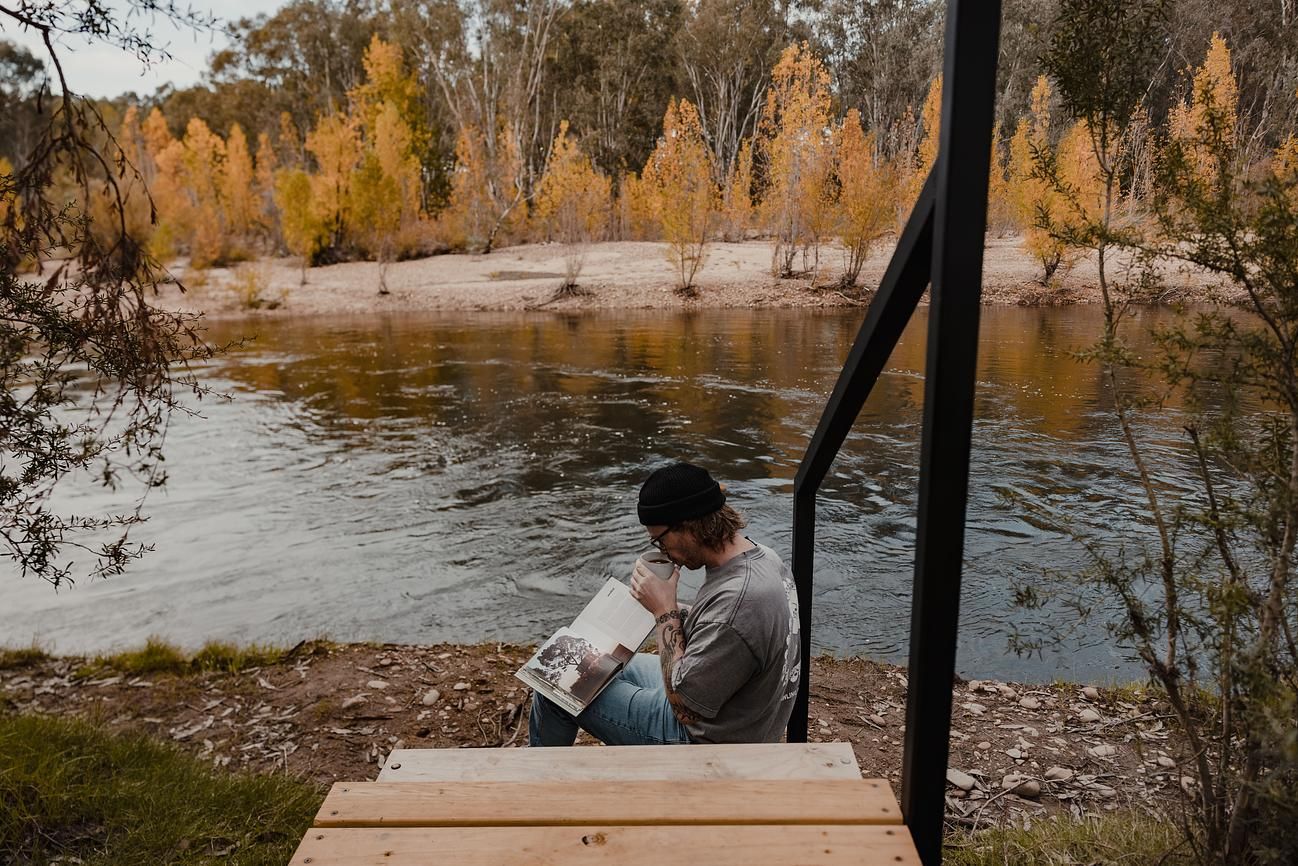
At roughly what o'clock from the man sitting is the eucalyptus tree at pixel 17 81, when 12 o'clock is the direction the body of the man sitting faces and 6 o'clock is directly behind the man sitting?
The eucalyptus tree is roughly at 1 o'clock from the man sitting.

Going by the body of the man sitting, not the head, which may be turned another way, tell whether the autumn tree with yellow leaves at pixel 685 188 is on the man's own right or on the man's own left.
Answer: on the man's own right

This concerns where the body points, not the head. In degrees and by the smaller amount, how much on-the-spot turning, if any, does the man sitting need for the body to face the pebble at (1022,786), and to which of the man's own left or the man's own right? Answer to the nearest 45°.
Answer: approximately 135° to the man's own right

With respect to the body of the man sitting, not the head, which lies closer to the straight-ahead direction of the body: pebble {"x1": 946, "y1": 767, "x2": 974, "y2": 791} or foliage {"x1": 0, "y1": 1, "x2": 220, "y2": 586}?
the foliage

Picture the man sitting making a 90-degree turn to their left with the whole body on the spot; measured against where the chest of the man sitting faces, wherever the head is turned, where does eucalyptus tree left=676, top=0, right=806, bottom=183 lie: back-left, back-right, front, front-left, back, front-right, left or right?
back

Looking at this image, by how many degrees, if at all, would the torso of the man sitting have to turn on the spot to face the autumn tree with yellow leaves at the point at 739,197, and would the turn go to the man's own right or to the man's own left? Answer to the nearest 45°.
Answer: approximately 90° to the man's own right

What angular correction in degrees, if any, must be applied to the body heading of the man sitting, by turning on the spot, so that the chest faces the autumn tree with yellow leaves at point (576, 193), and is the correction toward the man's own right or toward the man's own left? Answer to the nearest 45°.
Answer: approximately 90° to the man's own right

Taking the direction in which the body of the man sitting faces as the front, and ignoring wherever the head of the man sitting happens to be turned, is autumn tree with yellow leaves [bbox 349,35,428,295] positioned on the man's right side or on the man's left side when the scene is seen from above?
on the man's right side

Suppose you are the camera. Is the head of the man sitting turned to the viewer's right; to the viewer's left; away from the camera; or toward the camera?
to the viewer's left

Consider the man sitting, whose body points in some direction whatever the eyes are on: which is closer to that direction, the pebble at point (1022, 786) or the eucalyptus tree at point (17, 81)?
the eucalyptus tree

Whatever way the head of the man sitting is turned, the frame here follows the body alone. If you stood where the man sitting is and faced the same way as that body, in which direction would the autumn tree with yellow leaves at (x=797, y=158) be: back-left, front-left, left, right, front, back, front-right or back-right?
right

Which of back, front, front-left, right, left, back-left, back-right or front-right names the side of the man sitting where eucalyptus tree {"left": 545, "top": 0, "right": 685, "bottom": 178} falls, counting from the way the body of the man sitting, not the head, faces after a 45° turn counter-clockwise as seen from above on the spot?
back-right

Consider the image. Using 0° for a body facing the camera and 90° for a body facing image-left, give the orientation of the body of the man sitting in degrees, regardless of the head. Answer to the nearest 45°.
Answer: approximately 90°
